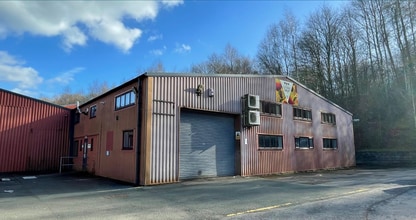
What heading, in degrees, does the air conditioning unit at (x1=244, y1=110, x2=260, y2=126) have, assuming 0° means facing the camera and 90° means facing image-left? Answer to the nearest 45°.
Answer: approximately 315°

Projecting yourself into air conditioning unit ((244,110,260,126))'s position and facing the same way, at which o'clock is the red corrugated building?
The red corrugated building is roughly at 5 o'clock from the air conditioning unit.
